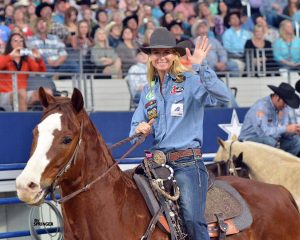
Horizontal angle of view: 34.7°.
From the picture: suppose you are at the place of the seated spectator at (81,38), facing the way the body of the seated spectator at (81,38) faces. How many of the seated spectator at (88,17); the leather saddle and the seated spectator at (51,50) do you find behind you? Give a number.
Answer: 1

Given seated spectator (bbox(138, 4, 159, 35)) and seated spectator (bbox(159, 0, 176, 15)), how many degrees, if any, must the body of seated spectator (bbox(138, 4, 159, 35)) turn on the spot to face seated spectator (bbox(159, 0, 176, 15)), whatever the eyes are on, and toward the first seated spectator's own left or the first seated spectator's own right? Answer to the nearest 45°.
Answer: approximately 135° to the first seated spectator's own left

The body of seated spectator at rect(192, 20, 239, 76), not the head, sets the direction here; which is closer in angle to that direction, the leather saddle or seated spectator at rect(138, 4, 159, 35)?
the leather saddle

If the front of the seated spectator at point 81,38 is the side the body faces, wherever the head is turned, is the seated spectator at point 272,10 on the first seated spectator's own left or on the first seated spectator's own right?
on the first seated spectator's own left

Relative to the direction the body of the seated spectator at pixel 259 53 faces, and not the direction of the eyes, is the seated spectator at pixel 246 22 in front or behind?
behind

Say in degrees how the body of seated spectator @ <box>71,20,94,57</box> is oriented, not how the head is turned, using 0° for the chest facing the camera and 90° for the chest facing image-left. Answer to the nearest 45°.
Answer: approximately 0°
